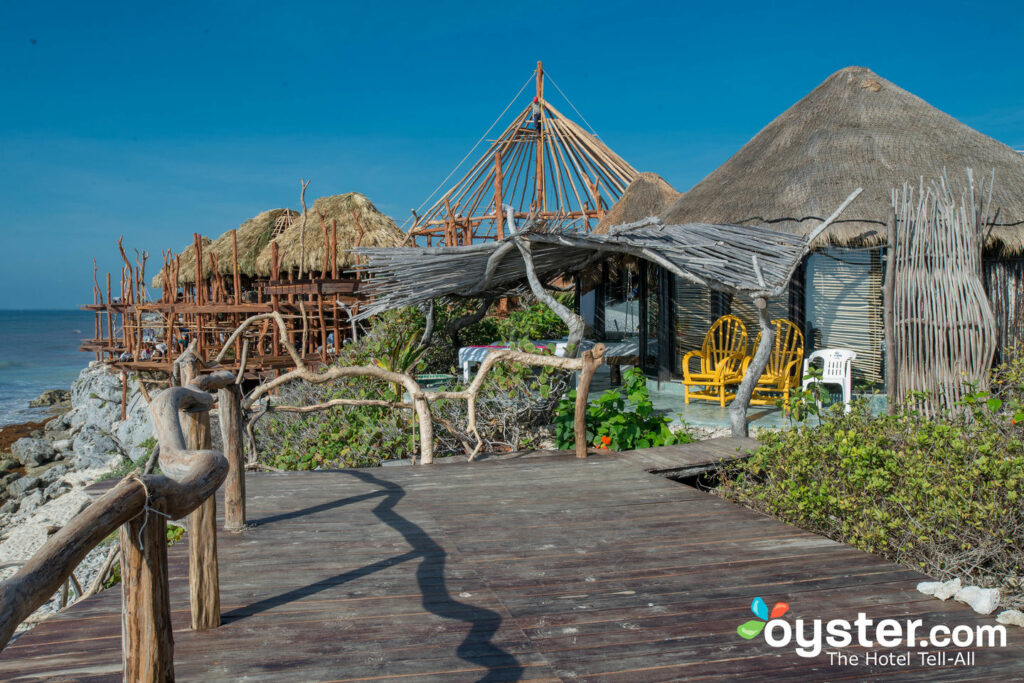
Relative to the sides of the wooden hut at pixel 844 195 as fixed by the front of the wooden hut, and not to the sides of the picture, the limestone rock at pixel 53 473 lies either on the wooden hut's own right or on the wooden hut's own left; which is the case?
on the wooden hut's own right

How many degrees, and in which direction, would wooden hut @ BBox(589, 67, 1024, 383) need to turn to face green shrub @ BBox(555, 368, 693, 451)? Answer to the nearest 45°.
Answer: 0° — it already faces it

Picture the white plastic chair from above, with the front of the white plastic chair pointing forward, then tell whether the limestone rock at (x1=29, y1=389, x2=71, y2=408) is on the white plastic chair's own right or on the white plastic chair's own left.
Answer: on the white plastic chair's own right

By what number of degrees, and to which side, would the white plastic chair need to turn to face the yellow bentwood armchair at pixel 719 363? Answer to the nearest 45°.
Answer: approximately 45° to its right
